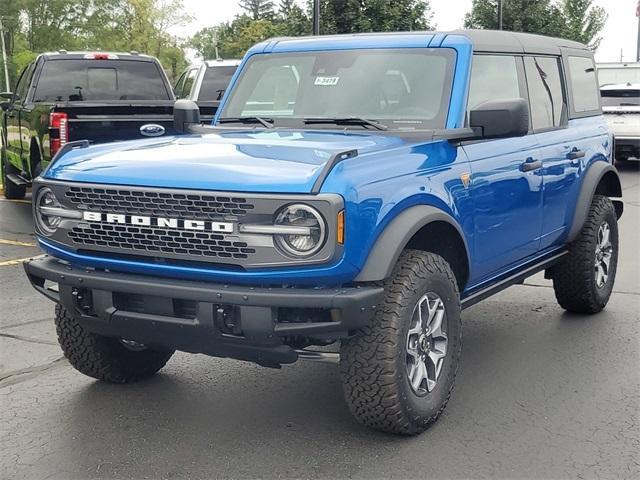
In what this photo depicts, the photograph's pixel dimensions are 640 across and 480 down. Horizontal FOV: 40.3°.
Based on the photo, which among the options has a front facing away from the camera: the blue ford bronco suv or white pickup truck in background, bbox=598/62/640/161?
the white pickup truck in background

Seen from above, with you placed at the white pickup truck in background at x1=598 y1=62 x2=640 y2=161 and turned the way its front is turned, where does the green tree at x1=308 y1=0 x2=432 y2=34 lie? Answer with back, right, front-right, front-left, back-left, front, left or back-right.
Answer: left

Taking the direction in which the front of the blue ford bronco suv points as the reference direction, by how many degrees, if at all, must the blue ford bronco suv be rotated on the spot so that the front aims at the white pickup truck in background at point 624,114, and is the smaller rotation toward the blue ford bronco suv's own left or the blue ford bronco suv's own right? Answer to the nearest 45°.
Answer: approximately 180°

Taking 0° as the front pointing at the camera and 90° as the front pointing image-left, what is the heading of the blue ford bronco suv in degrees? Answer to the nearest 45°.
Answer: approximately 45°

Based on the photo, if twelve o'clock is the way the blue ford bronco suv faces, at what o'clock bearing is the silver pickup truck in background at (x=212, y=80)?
The silver pickup truck in background is roughly at 4 o'clock from the blue ford bronco suv.

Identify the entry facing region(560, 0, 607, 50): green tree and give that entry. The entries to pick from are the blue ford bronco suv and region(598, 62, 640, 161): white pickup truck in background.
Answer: the white pickup truck in background

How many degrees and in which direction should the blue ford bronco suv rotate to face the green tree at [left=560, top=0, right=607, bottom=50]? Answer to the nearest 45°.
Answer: approximately 135° to its right

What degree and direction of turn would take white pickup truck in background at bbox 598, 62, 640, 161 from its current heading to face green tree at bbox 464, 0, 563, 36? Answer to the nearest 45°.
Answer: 0° — it already faces it

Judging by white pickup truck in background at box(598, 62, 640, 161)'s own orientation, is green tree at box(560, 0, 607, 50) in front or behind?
in front

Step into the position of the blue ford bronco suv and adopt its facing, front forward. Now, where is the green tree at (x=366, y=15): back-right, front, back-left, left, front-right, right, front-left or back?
back-right

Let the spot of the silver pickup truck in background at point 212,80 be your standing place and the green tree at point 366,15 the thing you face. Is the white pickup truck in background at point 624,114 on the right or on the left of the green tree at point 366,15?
right

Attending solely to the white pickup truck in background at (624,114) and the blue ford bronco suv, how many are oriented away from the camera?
1

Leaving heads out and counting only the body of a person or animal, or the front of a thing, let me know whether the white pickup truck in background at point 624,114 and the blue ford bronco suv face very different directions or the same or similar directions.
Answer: very different directions

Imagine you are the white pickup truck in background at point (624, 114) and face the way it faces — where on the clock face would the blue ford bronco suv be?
The blue ford bronco suv is roughly at 6 o'clock from the white pickup truck in background.

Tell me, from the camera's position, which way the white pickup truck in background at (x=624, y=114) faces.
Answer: facing away from the viewer
